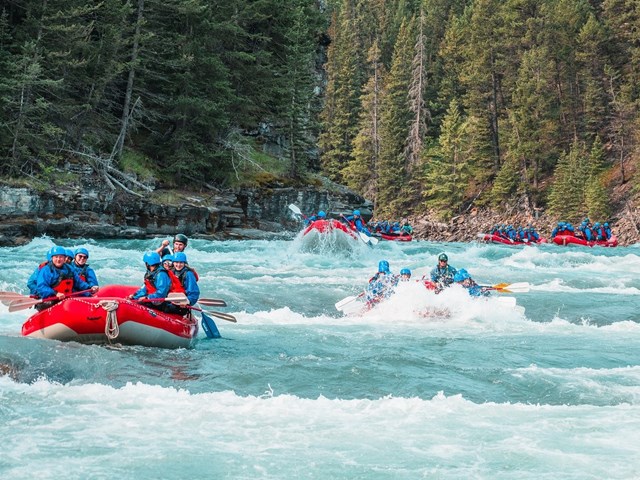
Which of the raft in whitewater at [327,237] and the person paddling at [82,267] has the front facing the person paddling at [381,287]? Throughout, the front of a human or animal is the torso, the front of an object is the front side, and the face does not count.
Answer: the raft in whitewater

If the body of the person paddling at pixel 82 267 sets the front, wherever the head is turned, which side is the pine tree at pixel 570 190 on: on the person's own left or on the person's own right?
on the person's own left

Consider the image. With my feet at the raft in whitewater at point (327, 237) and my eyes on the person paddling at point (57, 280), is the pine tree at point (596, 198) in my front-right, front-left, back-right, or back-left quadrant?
back-left

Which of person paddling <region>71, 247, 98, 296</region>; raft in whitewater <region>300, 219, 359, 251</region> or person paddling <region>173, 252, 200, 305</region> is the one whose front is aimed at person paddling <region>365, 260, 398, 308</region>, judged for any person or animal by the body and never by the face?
the raft in whitewater

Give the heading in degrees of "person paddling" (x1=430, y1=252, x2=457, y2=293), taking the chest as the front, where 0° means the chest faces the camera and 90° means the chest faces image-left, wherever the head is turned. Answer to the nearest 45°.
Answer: approximately 0°

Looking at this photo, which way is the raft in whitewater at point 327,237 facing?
toward the camera

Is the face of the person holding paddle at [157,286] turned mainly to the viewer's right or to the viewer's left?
to the viewer's left

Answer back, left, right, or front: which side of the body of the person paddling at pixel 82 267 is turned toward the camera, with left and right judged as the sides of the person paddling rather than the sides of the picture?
front

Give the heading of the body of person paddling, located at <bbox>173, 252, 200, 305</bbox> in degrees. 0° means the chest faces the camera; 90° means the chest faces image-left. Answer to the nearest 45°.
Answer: approximately 45°

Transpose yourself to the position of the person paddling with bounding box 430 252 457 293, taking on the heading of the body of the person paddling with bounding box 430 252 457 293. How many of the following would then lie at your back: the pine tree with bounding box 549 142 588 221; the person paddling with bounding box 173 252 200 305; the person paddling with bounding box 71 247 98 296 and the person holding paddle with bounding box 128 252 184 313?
1

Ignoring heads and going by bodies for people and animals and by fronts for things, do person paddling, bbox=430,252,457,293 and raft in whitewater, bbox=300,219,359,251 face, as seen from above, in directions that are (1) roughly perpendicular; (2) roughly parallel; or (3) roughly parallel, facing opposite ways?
roughly parallel

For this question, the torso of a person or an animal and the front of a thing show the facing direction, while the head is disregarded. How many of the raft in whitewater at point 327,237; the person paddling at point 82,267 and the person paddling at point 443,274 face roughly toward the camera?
3

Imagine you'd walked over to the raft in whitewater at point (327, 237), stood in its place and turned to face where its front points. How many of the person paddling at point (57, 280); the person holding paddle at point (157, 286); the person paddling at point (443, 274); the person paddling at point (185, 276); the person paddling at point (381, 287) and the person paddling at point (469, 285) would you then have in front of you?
6

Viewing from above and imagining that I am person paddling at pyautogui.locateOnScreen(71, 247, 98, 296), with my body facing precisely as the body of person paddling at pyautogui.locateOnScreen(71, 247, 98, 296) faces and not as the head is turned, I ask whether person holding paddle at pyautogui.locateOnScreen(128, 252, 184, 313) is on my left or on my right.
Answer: on my left

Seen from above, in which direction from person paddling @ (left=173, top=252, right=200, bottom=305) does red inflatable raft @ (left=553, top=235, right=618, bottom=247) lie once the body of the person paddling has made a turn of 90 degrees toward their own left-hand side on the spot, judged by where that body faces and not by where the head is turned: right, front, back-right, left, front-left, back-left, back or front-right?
left

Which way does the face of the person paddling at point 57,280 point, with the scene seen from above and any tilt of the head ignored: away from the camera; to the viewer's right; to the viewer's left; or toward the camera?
toward the camera

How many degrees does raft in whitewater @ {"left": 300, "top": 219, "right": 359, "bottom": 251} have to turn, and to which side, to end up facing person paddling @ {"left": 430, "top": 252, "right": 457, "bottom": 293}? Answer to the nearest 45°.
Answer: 0° — it already faces them

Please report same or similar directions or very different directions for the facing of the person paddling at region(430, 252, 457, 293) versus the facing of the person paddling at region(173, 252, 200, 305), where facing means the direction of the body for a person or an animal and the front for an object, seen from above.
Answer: same or similar directions

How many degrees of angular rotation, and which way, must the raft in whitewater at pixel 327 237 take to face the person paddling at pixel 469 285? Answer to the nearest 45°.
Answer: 0° — it already faces them

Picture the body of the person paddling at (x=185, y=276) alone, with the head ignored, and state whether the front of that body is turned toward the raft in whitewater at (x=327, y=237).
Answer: no
